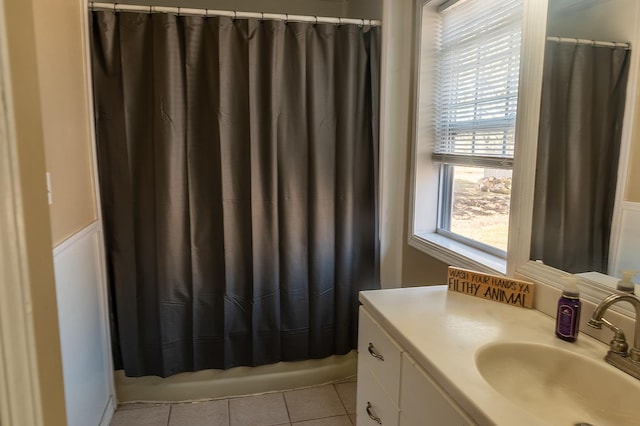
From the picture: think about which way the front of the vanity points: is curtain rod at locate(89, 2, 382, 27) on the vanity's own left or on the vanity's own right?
on the vanity's own right

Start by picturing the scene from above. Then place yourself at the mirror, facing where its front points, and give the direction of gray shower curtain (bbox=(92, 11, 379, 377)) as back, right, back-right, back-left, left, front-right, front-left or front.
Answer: front-right

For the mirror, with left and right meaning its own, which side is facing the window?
right

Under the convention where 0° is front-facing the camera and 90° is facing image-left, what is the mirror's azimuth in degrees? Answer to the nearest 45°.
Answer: approximately 45°

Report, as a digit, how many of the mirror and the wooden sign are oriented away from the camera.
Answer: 0

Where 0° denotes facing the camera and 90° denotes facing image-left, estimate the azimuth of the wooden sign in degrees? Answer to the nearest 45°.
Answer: approximately 45°

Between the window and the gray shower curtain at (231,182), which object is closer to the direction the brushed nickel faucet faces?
the gray shower curtain

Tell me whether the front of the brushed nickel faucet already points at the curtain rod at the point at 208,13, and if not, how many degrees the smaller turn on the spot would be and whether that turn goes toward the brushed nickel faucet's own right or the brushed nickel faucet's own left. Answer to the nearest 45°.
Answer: approximately 45° to the brushed nickel faucet's own right

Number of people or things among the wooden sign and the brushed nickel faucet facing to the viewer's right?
0
